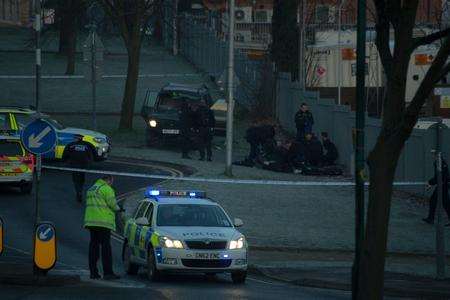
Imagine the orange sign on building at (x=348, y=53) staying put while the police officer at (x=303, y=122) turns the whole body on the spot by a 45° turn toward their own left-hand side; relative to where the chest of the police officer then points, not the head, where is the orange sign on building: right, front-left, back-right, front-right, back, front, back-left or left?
back-left

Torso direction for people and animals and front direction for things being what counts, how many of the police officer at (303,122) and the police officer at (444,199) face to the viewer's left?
1

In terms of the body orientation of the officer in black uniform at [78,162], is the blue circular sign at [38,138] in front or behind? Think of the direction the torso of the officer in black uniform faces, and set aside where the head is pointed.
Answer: behind

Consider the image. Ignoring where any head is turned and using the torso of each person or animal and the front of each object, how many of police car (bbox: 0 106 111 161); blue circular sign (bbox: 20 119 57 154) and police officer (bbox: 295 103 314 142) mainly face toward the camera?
2

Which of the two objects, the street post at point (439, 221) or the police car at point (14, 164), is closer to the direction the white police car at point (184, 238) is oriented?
the street post

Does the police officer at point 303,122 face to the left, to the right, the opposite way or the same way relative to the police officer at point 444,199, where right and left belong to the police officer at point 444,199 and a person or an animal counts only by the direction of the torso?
to the left

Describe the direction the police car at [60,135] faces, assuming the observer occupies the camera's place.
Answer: facing to the right of the viewer

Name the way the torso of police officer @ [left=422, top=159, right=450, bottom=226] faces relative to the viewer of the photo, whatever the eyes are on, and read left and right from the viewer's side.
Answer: facing to the left of the viewer

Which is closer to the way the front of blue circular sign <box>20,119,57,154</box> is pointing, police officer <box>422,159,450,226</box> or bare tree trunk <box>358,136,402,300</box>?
the bare tree trunk

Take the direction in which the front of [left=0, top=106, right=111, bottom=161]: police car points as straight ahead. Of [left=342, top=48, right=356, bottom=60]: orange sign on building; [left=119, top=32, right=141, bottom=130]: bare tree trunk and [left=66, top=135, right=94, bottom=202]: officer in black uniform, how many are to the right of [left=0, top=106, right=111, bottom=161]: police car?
1

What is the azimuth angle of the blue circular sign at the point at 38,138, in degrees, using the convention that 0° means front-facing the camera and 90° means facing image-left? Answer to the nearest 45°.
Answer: approximately 0°

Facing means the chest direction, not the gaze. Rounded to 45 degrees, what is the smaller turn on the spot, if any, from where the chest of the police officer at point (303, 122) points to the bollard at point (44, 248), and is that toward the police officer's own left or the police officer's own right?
0° — they already face it

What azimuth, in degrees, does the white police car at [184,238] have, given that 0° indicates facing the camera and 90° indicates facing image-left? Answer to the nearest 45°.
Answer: approximately 315°
